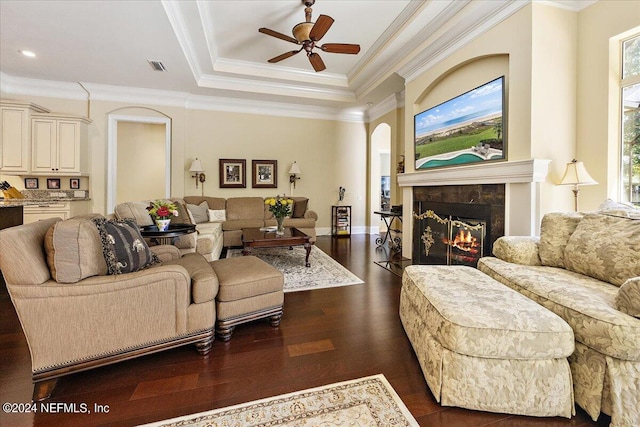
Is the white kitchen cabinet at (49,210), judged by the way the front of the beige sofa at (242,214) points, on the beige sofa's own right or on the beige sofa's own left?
on the beige sofa's own right

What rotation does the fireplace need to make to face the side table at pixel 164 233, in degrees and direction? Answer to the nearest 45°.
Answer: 0° — it already faces it

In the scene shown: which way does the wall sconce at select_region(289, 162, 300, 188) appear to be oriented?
toward the camera

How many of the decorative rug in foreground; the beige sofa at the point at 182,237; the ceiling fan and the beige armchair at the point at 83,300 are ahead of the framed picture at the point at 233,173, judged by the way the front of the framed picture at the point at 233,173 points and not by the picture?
4

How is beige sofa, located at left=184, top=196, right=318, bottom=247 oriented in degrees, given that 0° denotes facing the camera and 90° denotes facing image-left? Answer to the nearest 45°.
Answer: approximately 0°

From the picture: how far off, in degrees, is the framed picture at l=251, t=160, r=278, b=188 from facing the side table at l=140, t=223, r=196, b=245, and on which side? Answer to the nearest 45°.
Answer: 0° — it already faces it

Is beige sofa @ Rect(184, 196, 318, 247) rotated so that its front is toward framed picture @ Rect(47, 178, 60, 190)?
no

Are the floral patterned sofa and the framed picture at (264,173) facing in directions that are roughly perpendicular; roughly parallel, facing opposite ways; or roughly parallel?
roughly perpendicular

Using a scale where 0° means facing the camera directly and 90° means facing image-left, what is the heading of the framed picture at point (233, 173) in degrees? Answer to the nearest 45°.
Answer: approximately 0°

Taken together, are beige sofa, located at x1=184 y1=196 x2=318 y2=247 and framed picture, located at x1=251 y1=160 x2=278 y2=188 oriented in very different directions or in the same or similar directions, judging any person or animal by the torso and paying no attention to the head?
same or similar directions

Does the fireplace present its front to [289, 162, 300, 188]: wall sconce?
no

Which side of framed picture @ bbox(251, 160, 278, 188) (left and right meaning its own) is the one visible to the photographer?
front

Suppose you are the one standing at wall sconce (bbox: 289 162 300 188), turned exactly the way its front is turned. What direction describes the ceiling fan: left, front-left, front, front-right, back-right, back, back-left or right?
front

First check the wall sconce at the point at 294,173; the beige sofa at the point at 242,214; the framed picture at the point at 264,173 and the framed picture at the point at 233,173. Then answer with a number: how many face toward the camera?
4

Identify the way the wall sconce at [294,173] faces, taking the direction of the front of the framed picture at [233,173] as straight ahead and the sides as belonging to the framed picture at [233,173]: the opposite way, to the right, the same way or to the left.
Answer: the same way

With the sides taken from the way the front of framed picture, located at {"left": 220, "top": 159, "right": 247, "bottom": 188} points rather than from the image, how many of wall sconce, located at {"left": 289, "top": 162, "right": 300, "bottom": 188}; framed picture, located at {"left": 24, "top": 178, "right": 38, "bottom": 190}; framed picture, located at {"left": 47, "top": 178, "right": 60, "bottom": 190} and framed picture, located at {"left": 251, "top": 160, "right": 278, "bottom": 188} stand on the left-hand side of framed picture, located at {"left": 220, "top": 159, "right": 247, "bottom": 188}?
2

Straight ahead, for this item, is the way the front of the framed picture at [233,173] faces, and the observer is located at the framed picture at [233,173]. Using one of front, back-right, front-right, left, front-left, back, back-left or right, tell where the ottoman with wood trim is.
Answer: front

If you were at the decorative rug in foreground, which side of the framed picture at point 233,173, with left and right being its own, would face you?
front

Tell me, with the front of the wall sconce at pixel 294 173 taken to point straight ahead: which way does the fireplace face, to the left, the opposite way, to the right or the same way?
to the right

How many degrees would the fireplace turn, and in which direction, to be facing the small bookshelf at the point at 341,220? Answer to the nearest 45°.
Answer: approximately 90° to its right
